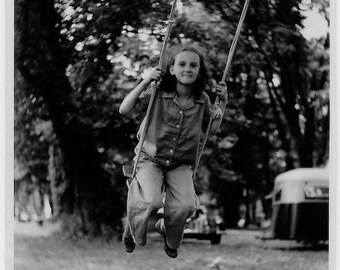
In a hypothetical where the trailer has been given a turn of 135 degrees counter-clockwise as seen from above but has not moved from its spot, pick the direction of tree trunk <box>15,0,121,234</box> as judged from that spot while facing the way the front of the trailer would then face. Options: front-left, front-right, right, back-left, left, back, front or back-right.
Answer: back

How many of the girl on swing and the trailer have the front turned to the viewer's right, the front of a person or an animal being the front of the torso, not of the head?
0

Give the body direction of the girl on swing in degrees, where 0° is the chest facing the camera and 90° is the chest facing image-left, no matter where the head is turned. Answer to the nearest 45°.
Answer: approximately 0°

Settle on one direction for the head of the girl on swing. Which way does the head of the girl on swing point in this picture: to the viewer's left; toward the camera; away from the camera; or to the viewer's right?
toward the camera
